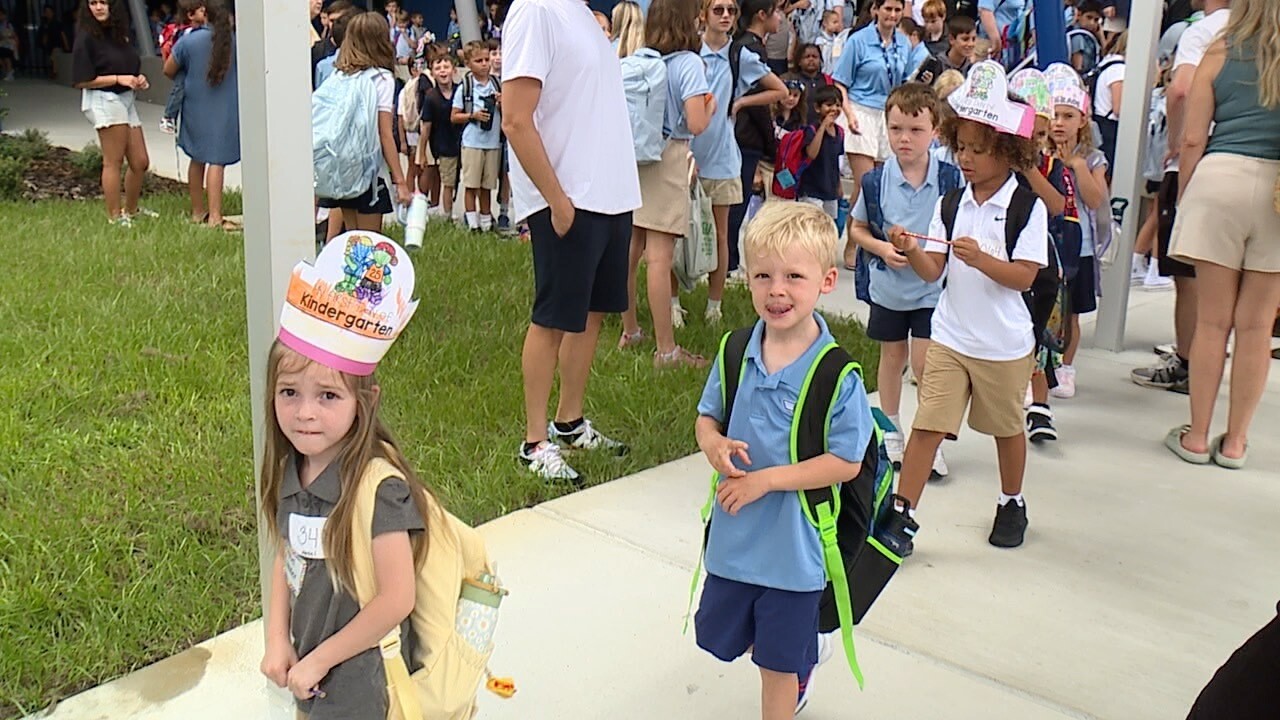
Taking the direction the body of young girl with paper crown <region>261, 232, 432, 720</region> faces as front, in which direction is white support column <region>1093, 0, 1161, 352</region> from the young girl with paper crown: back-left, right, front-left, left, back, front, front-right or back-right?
back

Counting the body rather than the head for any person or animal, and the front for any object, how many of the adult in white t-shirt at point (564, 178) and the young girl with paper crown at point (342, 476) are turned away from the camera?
0

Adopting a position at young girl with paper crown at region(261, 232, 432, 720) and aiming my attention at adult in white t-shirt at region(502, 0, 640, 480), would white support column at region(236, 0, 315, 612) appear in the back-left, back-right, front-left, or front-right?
front-left

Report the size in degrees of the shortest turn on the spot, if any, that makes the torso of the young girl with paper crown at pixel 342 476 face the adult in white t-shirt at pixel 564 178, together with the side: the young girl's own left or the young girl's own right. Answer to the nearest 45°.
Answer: approximately 135° to the young girl's own right

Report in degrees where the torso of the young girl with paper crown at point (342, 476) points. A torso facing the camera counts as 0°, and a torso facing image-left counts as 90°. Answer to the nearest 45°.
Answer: approximately 45°

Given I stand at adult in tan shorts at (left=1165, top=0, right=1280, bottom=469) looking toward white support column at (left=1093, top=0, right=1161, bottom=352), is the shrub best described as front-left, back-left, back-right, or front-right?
front-left

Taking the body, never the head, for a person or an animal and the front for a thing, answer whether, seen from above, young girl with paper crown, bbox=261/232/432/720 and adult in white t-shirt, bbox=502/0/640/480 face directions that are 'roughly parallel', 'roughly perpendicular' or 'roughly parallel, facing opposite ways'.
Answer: roughly perpendicular

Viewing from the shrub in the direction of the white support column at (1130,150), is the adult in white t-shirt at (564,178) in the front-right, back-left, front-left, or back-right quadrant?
front-right

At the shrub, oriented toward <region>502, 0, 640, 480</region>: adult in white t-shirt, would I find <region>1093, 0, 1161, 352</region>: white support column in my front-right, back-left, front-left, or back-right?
front-left

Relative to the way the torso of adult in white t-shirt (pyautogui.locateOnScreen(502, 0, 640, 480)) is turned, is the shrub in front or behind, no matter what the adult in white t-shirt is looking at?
behind
